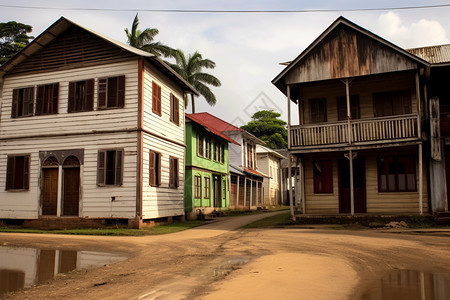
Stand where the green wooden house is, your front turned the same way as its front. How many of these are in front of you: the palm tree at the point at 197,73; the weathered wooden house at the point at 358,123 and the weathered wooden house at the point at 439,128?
2

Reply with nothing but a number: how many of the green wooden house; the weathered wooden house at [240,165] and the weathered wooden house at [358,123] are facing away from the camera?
0

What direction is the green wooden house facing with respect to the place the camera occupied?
facing the viewer and to the right of the viewer

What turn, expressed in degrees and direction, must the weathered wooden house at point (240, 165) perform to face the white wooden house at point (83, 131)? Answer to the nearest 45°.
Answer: approximately 45° to its right

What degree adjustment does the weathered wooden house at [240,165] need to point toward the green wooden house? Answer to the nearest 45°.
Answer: approximately 45° to its right

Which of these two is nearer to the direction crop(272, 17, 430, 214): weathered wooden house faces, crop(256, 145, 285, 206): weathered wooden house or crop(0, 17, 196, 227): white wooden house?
the white wooden house

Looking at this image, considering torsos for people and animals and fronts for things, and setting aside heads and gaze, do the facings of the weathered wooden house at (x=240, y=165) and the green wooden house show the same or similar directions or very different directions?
same or similar directions

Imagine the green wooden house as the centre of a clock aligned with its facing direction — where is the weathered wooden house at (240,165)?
The weathered wooden house is roughly at 8 o'clock from the green wooden house.

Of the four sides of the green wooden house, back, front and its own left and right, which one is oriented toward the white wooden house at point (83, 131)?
right

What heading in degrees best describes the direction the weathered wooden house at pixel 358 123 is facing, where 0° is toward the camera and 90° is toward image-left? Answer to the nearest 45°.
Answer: approximately 0°

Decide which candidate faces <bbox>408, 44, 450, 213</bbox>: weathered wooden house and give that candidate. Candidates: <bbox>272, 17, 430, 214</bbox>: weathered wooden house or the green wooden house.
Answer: the green wooden house

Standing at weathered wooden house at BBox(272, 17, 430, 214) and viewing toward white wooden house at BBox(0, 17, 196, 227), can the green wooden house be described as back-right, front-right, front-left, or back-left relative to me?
front-right
